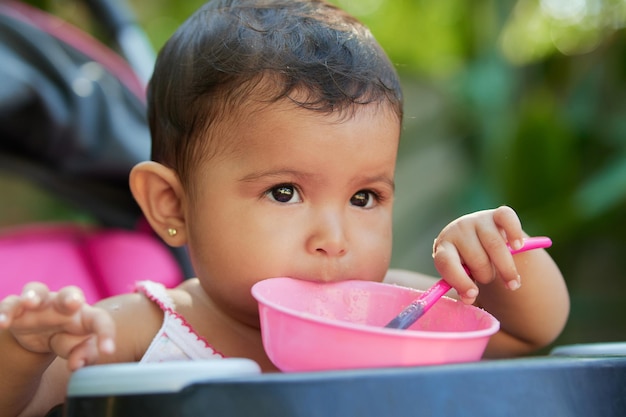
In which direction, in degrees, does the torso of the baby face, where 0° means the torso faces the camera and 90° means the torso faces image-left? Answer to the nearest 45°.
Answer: approximately 315°

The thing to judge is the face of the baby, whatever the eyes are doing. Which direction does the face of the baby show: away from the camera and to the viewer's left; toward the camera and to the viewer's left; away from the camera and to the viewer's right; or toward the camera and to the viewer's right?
toward the camera and to the viewer's right
